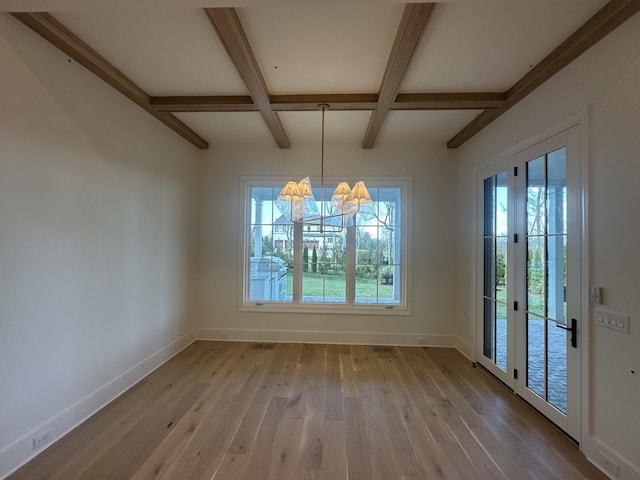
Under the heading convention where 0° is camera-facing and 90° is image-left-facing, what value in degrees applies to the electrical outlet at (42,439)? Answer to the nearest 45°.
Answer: approximately 315°

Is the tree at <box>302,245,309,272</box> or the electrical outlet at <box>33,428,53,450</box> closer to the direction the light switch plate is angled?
the electrical outlet

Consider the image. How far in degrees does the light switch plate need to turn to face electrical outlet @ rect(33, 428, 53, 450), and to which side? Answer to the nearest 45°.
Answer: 0° — it already faces it

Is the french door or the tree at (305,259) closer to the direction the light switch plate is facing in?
the tree

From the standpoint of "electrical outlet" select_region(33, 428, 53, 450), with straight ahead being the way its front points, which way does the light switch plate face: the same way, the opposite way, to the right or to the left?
the opposite way

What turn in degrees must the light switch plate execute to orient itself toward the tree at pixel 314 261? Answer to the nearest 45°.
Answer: approximately 45° to its right

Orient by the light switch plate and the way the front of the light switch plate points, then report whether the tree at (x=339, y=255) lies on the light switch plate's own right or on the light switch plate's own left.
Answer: on the light switch plate's own right

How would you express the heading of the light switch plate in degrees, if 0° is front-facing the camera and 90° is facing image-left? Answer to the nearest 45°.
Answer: approximately 45°

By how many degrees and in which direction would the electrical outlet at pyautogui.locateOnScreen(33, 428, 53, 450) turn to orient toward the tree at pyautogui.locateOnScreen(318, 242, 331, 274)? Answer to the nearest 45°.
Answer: approximately 45° to its left

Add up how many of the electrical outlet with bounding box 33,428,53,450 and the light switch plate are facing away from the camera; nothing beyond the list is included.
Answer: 0

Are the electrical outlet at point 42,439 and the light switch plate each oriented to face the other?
yes

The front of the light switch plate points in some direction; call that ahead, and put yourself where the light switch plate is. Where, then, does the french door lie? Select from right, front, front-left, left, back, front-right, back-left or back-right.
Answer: right

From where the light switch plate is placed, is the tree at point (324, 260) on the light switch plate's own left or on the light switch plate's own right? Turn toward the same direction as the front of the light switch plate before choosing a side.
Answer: on the light switch plate's own right

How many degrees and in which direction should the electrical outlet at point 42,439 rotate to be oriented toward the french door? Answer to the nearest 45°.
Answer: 0° — it already faces it

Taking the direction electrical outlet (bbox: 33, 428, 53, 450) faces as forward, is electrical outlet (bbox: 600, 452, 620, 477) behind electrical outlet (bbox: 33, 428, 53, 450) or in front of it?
in front
